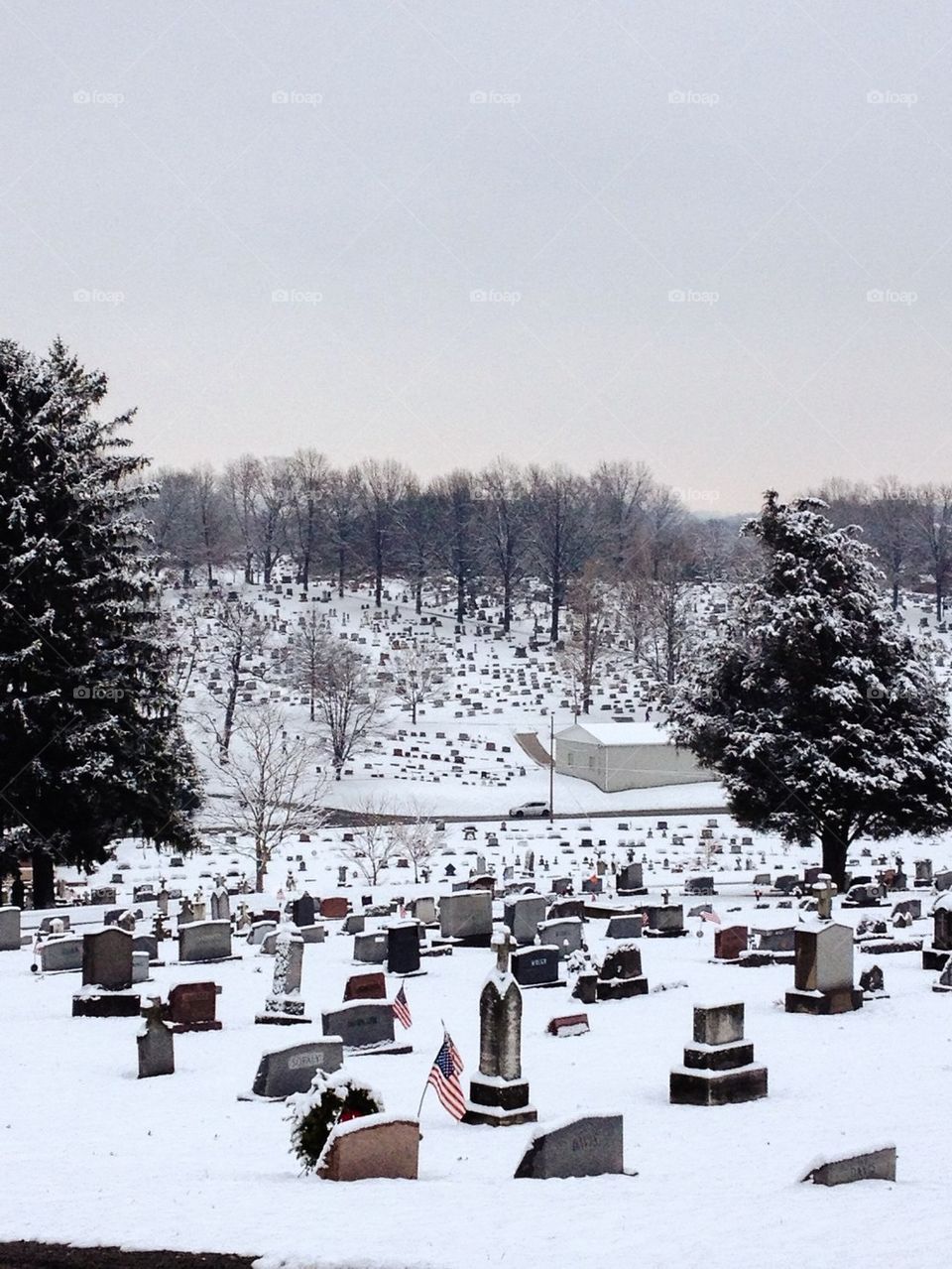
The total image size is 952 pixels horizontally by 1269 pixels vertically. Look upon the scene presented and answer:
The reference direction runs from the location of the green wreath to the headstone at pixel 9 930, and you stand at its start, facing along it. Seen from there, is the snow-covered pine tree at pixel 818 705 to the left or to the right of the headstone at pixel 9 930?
right

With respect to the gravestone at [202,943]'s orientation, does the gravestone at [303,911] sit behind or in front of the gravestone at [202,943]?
behind

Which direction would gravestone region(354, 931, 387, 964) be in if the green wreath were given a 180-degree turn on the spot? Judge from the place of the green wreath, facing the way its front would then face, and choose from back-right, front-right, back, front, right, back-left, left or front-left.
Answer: front

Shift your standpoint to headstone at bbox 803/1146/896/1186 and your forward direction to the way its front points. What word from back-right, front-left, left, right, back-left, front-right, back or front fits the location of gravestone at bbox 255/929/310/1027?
back-right

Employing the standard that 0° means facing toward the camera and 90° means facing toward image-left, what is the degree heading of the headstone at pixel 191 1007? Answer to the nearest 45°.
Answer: approximately 0°

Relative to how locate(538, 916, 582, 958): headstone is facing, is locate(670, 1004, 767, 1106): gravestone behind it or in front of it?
in front

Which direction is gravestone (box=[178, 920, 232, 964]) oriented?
toward the camera

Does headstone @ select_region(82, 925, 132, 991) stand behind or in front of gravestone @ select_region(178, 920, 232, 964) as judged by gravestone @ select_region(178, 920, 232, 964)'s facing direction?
in front

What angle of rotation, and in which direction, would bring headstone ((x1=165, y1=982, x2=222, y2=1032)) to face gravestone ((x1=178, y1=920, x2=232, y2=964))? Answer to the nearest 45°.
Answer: approximately 180°

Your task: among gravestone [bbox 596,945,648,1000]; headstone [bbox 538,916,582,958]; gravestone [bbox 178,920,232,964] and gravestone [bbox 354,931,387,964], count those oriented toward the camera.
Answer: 4

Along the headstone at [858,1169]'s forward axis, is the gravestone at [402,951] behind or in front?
behind

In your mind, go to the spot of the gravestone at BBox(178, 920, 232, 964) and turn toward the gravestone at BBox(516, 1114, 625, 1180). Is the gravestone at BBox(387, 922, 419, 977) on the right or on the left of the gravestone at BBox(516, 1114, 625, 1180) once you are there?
left

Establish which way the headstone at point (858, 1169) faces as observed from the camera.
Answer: facing the viewer

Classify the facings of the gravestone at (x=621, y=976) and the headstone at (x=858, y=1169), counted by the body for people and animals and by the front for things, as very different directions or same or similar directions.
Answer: same or similar directions

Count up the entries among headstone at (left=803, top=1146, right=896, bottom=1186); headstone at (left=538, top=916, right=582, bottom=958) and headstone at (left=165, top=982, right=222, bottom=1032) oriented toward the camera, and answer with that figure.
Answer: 3

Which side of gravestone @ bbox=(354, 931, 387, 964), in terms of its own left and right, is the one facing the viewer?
front

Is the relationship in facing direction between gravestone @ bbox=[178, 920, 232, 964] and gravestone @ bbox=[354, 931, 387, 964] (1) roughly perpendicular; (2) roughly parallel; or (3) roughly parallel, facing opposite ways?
roughly parallel
